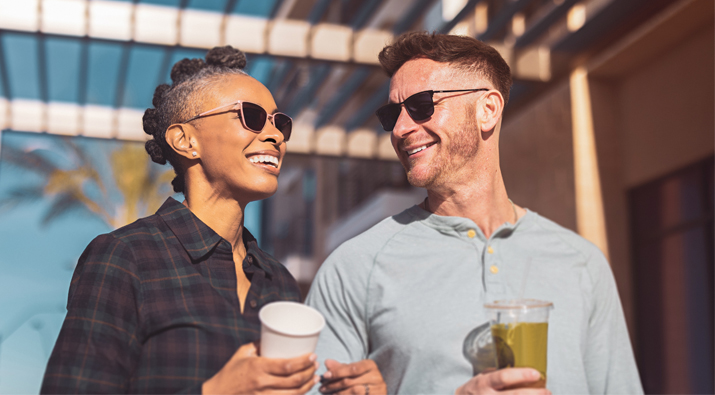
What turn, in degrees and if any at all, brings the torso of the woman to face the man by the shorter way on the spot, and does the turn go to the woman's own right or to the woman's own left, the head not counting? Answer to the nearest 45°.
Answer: approximately 45° to the woman's own left

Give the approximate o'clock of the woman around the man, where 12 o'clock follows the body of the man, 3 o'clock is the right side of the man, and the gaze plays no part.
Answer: The woman is roughly at 2 o'clock from the man.

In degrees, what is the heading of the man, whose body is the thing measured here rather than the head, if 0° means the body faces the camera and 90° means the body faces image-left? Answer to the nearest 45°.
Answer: approximately 0°

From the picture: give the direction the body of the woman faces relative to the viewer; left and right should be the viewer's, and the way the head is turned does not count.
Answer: facing the viewer and to the right of the viewer

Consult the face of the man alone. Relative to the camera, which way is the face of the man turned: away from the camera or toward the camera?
toward the camera

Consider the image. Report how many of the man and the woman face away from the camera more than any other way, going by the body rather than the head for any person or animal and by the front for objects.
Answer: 0

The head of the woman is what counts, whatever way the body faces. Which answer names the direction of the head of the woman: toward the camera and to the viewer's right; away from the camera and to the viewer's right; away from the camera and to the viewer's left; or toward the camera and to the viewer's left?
toward the camera and to the viewer's right
